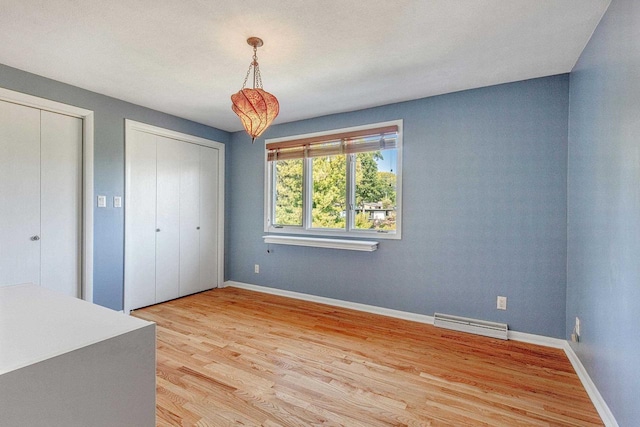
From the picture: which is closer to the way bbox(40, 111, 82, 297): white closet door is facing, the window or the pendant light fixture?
the pendant light fixture

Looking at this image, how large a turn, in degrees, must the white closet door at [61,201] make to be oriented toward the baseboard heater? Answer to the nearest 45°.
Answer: approximately 90° to its left

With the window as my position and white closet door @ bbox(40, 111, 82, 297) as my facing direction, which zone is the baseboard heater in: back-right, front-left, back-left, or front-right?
back-left

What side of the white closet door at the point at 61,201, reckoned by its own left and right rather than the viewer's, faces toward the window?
left

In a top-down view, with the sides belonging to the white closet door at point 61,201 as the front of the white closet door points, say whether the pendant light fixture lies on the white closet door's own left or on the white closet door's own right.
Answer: on the white closet door's own left

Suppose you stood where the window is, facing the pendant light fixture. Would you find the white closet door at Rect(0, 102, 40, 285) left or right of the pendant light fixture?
right

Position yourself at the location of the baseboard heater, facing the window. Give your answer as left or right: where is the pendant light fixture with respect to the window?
left
